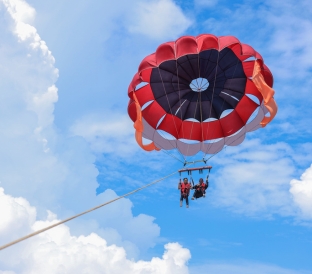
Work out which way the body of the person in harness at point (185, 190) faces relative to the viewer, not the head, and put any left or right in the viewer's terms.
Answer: facing the viewer

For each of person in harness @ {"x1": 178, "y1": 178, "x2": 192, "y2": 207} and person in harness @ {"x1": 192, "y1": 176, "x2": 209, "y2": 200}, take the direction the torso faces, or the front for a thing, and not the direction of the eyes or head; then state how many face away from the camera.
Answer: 0

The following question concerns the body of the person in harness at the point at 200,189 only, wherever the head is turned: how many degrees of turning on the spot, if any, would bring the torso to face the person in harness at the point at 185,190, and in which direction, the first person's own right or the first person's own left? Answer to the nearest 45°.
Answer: approximately 45° to the first person's own right

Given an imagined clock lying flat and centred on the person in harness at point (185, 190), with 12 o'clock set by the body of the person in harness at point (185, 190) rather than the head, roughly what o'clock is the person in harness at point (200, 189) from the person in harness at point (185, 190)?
the person in harness at point (200, 189) is roughly at 9 o'clock from the person in harness at point (185, 190).
